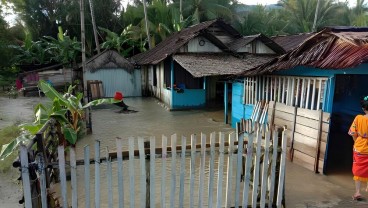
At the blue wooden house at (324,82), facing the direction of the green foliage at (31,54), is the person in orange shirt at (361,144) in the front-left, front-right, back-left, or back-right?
back-left

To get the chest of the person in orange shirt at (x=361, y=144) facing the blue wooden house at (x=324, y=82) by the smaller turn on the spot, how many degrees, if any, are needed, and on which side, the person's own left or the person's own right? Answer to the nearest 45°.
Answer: approximately 45° to the person's own left

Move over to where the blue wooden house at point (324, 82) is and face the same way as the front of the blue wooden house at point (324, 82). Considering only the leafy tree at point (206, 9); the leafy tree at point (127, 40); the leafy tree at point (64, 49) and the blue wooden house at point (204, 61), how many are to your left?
0

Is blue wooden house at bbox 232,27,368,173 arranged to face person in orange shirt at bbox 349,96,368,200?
no

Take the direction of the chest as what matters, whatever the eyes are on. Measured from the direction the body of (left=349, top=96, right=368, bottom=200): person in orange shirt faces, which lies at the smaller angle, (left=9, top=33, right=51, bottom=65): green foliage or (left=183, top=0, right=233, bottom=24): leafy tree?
the leafy tree

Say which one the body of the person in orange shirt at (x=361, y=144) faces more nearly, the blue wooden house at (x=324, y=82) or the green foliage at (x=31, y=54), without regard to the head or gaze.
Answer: the blue wooden house

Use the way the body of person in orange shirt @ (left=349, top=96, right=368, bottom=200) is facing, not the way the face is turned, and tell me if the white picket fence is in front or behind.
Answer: behind

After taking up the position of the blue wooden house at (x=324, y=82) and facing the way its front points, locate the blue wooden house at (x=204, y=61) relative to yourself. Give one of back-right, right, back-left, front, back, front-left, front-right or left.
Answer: right

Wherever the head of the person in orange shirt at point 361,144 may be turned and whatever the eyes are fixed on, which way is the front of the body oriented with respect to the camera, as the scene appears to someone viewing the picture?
away from the camera

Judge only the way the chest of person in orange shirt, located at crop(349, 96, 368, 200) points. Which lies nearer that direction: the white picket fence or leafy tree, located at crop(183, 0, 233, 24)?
the leafy tree

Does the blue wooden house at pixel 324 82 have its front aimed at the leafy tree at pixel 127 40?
no

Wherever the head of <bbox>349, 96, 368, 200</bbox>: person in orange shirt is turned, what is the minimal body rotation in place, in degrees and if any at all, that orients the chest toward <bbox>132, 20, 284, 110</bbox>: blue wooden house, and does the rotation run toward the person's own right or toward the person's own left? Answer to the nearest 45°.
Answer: approximately 45° to the person's own left

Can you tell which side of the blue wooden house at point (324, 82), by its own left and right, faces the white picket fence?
front

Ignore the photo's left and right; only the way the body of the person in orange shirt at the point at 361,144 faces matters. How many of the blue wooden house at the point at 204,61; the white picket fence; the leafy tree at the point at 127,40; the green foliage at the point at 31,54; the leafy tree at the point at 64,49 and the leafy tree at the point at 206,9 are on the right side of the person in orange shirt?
0

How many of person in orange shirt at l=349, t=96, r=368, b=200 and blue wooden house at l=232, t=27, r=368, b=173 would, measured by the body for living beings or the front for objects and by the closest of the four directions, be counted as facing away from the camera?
1

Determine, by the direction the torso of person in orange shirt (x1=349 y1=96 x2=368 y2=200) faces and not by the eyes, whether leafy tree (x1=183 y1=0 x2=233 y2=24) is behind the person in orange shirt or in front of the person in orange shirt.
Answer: in front

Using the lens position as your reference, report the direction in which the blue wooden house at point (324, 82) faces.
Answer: facing the viewer and to the left of the viewer

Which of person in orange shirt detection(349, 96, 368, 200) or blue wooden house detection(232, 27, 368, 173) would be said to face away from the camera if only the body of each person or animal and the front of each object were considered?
the person in orange shirt
